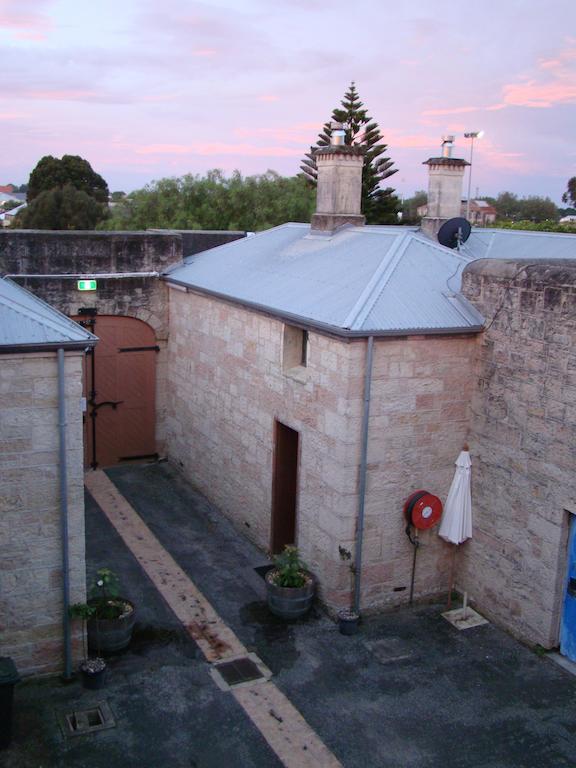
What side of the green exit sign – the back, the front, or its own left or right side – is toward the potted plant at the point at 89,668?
front

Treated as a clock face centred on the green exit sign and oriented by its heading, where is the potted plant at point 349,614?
The potted plant is roughly at 11 o'clock from the green exit sign.

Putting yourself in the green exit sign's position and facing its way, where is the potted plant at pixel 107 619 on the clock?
The potted plant is roughly at 12 o'clock from the green exit sign.

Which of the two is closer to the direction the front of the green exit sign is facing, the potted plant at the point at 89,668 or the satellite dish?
the potted plant

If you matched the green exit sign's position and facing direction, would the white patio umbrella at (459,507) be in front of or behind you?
in front

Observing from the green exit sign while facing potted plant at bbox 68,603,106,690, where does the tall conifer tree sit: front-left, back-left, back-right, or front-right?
back-left

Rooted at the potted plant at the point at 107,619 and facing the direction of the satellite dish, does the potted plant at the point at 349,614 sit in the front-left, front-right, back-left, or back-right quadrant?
front-right

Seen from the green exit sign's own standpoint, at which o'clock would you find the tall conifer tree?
The tall conifer tree is roughly at 7 o'clock from the green exit sign.

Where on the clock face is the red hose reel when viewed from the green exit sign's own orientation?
The red hose reel is roughly at 11 o'clock from the green exit sign.

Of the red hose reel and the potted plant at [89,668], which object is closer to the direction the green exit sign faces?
the potted plant

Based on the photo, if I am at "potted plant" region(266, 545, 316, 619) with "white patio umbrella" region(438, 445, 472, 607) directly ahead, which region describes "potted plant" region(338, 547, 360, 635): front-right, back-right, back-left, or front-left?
front-right

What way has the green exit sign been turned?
toward the camera

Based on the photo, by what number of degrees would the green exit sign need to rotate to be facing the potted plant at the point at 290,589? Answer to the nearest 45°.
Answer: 0° — it already faces it

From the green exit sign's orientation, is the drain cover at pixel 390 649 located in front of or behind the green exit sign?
in front

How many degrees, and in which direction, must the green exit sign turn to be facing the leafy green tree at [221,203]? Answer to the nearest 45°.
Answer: approximately 180°
